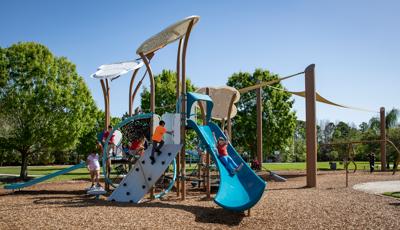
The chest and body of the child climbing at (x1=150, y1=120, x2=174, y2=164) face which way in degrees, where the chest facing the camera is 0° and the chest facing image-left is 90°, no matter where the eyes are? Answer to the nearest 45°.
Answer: approximately 225°

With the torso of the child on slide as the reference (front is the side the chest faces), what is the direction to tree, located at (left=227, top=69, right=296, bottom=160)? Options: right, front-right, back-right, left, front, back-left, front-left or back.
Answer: back-left

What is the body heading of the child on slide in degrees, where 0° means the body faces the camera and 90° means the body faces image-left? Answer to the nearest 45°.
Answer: approximately 315°

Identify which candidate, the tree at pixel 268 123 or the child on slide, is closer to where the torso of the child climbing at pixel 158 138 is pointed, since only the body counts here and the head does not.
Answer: the tree

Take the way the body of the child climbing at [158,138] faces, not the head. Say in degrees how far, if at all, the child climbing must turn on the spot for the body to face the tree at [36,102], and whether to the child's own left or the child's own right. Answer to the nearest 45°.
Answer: approximately 90° to the child's own left

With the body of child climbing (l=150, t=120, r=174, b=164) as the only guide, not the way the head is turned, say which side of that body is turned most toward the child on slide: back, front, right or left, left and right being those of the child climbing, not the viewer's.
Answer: right

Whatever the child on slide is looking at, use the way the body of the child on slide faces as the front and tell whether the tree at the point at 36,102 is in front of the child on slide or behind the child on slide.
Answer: behind
